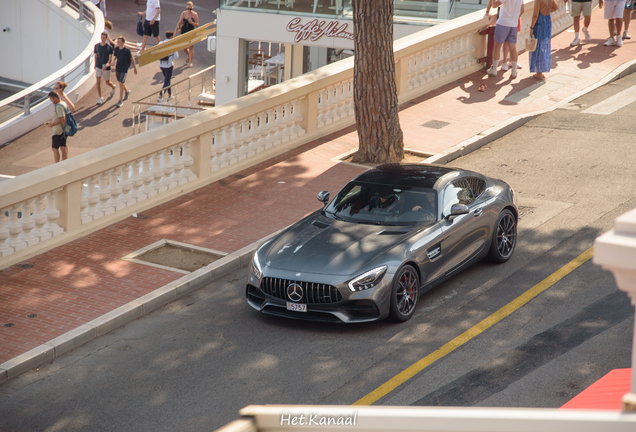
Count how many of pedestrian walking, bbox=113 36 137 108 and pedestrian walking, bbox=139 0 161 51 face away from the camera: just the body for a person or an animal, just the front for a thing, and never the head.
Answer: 0

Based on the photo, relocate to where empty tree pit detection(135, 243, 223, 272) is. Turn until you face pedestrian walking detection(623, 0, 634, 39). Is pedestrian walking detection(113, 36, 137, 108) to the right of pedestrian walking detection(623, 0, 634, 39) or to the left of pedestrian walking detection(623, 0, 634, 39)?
left

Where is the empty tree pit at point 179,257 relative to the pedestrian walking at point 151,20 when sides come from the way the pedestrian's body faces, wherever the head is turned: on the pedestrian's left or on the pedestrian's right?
on the pedestrian's left

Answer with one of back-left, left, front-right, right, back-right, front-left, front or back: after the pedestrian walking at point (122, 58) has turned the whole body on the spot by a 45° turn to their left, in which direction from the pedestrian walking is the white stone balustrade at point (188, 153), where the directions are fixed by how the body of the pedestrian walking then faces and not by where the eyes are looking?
front

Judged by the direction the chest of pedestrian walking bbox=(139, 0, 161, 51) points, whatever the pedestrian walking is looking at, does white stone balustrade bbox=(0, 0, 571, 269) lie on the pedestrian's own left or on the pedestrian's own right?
on the pedestrian's own left

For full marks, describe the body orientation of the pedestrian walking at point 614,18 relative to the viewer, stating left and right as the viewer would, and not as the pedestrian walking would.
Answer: facing the viewer and to the left of the viewer

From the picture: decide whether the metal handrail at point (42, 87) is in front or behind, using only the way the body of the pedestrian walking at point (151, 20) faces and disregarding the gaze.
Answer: in front

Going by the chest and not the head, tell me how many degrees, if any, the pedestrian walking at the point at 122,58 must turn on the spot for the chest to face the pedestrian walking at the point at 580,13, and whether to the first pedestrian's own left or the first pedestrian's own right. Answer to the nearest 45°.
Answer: approximately 90° to the first pedestrian's own left

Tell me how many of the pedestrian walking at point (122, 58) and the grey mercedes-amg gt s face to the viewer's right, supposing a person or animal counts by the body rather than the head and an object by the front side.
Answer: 0

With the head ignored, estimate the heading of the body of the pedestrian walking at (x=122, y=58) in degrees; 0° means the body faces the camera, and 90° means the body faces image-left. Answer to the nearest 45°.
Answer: approximately 45°

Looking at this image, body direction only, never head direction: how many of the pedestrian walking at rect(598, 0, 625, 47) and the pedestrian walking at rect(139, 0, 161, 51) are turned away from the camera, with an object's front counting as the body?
0
